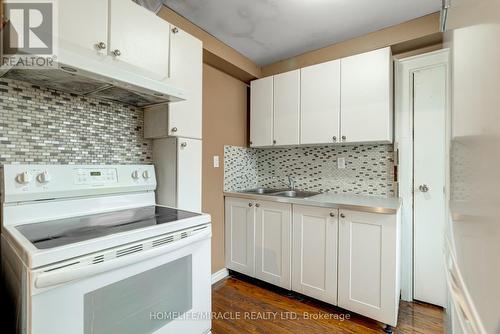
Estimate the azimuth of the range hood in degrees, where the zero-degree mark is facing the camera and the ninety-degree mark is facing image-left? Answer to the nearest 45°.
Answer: approximately 315°

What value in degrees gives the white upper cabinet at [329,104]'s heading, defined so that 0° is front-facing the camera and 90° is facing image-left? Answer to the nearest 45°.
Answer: approximately 45°

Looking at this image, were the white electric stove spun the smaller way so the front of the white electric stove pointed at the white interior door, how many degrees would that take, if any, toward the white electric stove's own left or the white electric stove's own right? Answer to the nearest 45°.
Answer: approximately 45° to the white electric stove's own left

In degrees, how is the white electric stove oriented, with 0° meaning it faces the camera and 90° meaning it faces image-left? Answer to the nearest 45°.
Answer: approximately 315°

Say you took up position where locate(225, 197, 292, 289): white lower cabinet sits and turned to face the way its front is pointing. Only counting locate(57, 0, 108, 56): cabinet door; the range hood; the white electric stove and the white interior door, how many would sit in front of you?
3

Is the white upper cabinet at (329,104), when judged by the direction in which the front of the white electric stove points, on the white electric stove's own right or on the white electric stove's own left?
on the white electric stove's own left

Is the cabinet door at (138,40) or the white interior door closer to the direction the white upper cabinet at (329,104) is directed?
the cabinet door

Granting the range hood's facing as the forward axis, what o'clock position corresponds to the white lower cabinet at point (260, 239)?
The white lower cabinet is roughly at 10 o'clock from the range hood.
